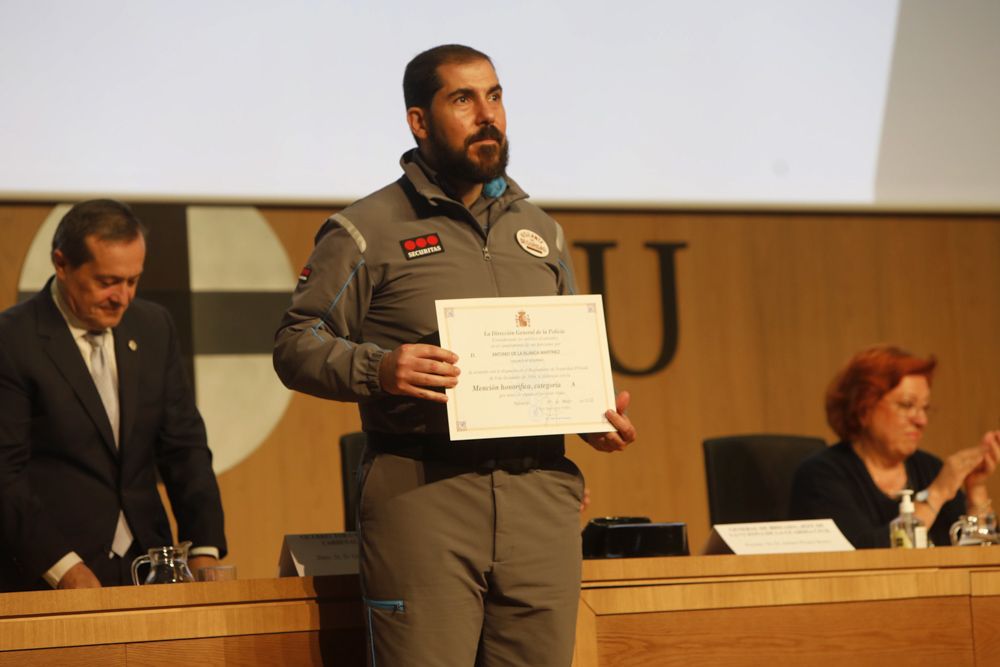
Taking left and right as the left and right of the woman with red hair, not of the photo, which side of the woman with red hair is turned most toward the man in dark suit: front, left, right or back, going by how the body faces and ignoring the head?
right

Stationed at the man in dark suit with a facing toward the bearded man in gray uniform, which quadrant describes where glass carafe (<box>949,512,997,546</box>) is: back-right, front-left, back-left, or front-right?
front-left

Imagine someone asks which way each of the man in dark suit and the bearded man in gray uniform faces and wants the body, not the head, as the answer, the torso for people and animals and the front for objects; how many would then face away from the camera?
0

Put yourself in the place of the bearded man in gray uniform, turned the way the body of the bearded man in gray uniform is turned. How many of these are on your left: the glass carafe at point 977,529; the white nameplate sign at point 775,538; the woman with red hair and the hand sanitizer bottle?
4

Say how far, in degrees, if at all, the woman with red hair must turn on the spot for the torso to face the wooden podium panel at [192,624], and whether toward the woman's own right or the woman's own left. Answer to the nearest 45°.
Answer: approximately 90° to the woman's own right

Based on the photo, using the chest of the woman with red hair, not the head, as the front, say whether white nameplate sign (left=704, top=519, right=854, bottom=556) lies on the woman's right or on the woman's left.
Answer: on the woman's right

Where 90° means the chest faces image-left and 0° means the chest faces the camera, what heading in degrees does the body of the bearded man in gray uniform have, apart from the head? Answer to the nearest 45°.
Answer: approximately 315°

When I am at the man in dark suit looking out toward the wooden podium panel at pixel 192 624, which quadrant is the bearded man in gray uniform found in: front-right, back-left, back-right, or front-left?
front-left

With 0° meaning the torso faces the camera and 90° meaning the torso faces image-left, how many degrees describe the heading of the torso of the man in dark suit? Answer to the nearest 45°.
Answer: approximately 315°

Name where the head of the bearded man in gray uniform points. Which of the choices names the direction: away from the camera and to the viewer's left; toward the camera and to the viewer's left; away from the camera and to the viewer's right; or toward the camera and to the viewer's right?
toward the camera and to the viewer's right
